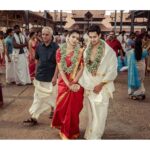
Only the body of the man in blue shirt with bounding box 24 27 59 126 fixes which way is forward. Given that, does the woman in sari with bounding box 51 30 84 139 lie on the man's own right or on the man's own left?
on the man's own left

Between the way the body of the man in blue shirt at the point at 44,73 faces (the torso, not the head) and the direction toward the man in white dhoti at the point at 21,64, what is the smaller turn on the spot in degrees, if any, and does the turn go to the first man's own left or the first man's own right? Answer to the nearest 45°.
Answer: approximately 135° to the first man's own right

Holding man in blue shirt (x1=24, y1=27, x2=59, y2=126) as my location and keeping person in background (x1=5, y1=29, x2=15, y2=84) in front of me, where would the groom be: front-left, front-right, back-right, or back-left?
back-right

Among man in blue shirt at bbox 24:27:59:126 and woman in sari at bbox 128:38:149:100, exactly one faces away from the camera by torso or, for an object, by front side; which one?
the woman in sari

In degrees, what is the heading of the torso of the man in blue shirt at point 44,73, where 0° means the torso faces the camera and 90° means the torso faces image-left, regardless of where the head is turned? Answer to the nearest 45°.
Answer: approximately 45°

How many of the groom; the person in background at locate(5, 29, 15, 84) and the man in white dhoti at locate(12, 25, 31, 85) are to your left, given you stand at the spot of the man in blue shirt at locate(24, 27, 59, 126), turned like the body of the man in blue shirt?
1

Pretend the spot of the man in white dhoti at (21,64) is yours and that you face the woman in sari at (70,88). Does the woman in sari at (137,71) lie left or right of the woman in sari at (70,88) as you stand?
left

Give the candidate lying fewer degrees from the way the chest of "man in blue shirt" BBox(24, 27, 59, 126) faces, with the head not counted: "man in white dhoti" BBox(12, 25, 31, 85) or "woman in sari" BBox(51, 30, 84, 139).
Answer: the woman in sari

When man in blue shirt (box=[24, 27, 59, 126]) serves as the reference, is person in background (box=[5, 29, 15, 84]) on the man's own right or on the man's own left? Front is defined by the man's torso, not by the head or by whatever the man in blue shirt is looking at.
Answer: on the man's own right

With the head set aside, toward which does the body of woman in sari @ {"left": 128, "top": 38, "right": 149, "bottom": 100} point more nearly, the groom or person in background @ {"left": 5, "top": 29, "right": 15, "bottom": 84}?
the person in background

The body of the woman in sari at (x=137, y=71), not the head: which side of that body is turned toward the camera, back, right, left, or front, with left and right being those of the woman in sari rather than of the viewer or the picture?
back
